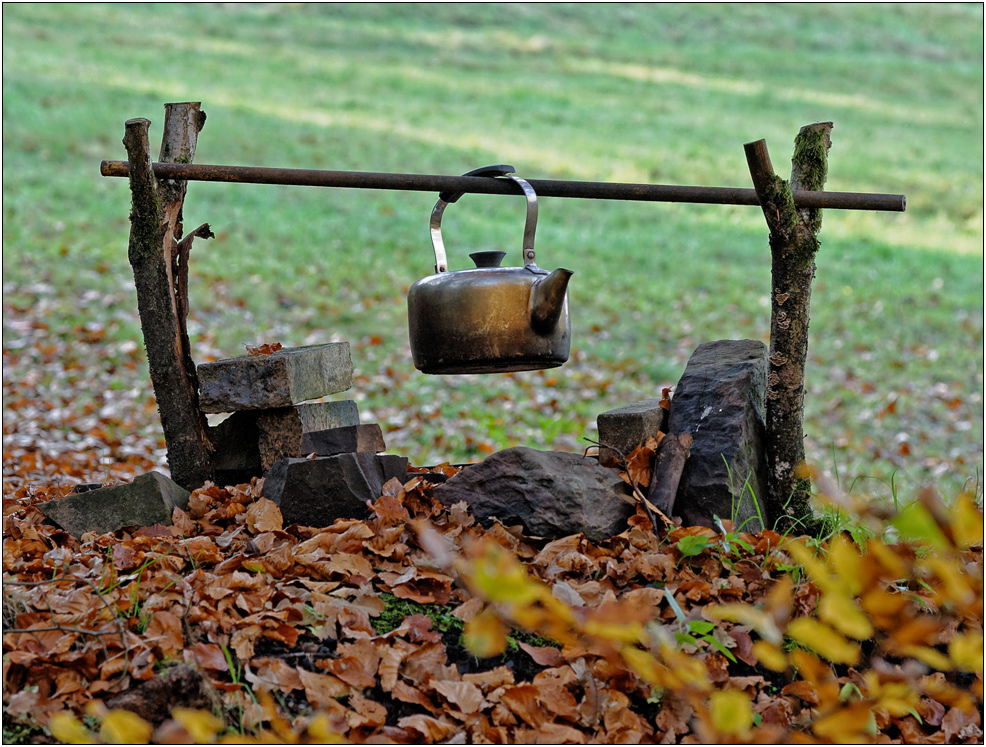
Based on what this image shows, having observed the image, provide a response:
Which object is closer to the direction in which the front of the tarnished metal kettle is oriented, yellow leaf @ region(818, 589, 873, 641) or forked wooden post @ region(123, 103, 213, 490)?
the yellow leaf

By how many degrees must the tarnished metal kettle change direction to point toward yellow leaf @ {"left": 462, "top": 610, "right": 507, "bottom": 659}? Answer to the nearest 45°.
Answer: approximately 45° to its right

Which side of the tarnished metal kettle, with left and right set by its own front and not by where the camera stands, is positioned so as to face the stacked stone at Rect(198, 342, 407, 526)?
back

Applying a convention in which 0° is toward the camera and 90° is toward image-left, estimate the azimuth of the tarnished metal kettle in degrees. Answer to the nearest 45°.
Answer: approximately 315°

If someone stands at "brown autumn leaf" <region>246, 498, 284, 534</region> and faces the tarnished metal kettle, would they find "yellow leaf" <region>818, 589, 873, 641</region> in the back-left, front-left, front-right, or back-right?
front-right

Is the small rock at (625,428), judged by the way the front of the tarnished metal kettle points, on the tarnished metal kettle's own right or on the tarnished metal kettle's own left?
on the tarnished metal kettle's own left

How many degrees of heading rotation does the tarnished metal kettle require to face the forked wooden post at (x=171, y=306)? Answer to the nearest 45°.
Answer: approximately 180°

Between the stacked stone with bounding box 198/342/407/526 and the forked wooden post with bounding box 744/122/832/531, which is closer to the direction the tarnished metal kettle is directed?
the forked wooden post

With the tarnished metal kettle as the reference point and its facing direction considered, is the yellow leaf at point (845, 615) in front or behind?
in front

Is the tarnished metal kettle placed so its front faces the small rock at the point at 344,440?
no

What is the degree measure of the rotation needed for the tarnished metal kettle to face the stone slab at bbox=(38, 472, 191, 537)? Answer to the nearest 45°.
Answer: approximately 135° to its right

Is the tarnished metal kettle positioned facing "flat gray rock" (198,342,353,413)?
no
